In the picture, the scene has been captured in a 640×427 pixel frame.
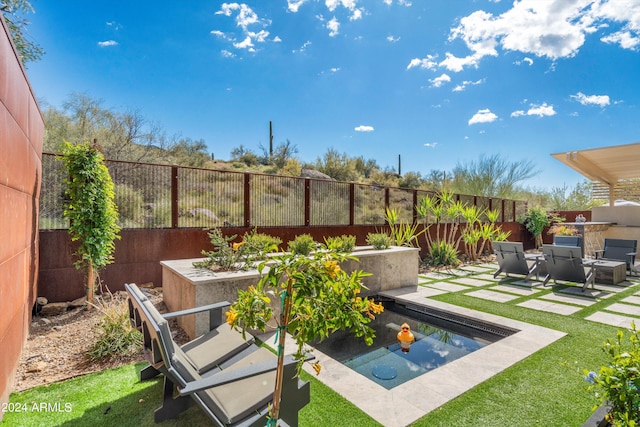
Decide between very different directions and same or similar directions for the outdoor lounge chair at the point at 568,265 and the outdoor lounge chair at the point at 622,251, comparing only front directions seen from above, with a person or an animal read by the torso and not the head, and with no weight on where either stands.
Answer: very different directions

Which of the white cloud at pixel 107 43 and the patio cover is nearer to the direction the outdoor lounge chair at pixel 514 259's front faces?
the patio cover

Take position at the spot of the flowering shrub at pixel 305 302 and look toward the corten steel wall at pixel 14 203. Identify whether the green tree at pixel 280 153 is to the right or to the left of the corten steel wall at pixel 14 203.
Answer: right

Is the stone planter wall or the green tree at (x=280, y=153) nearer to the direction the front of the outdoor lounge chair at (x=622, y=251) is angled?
the stone planter wall

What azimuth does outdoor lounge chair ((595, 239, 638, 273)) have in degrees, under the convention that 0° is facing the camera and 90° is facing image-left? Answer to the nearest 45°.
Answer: approximately 45°

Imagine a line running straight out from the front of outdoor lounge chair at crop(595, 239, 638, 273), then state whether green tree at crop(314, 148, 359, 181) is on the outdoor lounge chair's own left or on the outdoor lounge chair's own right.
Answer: on the outdoor lounge chair's own right
